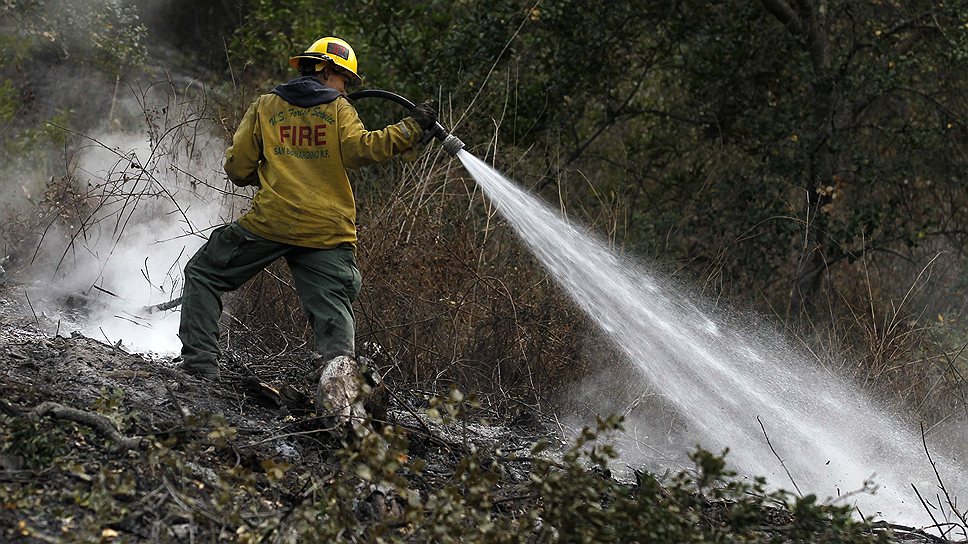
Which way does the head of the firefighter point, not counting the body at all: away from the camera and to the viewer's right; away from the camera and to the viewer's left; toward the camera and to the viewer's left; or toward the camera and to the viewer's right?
away from the camera and to the viewer's right

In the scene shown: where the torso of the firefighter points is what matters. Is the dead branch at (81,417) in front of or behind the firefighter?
behind

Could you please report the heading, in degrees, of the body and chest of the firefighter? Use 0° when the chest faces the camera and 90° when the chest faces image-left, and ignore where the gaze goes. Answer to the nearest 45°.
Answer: approximately 180°
